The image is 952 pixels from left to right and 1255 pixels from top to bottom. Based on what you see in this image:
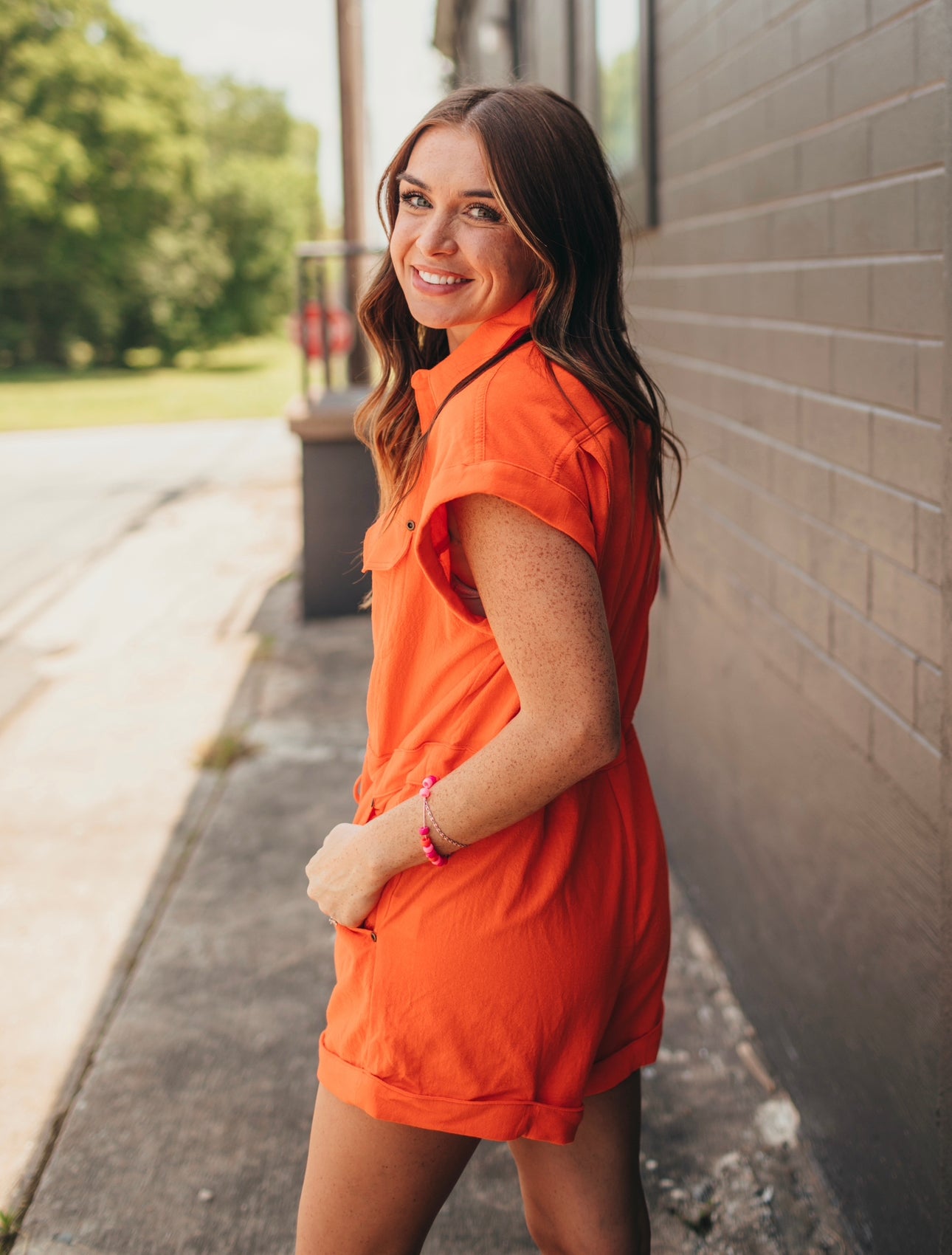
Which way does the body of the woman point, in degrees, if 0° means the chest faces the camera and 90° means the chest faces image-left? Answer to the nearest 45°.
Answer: approximately 90°

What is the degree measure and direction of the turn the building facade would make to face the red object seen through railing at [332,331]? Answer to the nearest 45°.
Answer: approximately 90° to its right

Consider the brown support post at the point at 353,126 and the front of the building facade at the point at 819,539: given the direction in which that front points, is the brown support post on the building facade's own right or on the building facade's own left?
on the building facade's own right

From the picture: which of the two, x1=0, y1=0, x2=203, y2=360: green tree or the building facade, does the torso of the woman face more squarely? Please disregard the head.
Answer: the green tree

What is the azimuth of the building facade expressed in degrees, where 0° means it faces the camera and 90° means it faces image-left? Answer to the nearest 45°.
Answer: approximately 90°

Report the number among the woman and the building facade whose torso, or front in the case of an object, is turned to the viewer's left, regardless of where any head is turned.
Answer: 2

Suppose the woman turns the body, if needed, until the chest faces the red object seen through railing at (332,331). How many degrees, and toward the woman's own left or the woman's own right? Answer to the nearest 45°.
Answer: approximately 90° to the woman's own right

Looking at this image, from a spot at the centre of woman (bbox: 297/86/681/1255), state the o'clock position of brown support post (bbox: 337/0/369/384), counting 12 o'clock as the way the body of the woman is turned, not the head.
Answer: The brown support post is roughly at 3 o'clock from the woman.
